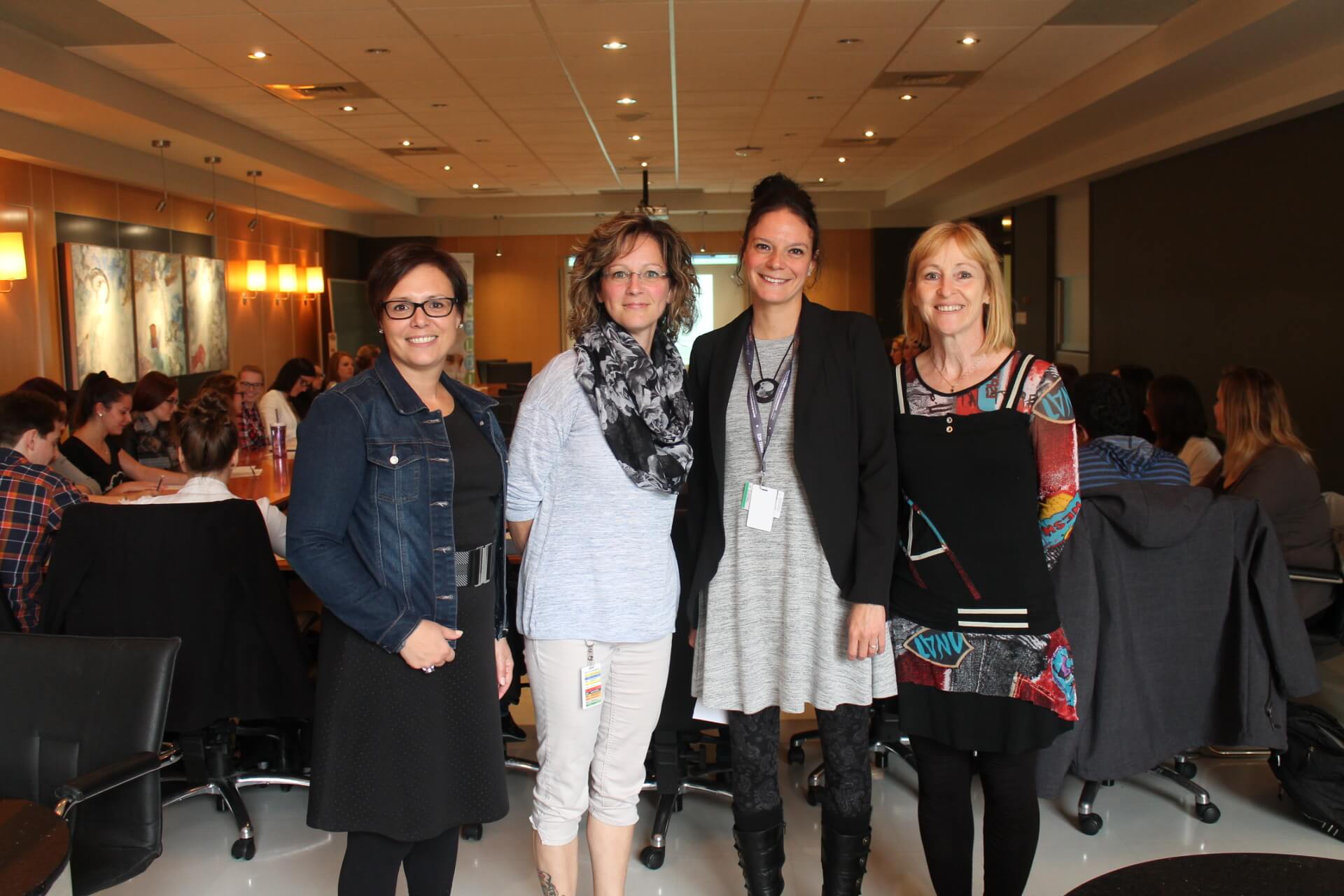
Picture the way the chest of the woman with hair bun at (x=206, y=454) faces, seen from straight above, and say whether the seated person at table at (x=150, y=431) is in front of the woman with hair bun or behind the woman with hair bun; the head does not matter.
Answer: in front

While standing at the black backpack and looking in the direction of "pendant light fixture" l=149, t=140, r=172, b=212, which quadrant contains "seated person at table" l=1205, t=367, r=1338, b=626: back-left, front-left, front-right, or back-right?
front-right

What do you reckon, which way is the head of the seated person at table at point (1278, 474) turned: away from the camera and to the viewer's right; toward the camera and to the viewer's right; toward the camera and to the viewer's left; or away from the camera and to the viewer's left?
away from the camera and to the viewer's left

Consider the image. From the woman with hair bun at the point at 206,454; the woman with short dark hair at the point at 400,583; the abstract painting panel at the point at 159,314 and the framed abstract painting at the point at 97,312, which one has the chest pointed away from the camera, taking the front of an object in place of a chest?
the woman with hair bun

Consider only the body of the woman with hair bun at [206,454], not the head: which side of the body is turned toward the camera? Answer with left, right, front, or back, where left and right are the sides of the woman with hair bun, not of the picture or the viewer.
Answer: back

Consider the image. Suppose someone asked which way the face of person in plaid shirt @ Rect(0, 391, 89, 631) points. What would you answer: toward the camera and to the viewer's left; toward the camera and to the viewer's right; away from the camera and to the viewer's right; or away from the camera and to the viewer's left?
away from the camera and to the viewer's right

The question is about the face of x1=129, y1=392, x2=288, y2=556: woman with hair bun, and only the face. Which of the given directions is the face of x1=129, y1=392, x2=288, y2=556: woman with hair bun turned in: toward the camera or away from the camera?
away from the camera

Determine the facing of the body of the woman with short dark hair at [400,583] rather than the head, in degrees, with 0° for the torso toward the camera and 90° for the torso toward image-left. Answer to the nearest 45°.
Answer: approximately 315°

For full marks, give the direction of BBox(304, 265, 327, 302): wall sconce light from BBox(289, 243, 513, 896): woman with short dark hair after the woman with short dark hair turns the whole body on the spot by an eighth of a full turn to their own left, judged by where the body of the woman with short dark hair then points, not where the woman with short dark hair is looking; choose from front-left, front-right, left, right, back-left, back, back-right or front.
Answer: left

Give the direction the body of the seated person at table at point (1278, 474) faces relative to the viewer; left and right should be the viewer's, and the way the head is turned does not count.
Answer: facing away from the viewer and to the left of the viewer

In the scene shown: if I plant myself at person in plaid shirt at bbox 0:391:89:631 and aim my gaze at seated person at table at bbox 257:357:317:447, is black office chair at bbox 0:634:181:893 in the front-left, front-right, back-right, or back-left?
back-right

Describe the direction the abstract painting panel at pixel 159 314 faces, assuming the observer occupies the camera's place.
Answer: facing the viewer and to the right of the viewer
